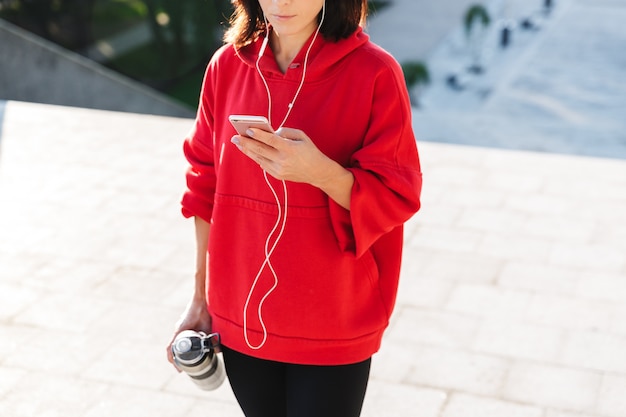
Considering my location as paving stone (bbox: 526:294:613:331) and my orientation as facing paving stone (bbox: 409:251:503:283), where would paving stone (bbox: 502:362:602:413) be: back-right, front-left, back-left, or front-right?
back-left

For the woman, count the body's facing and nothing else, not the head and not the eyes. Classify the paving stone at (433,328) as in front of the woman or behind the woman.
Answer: behind

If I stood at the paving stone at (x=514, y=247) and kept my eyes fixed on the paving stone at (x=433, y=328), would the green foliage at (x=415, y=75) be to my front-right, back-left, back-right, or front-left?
back-right

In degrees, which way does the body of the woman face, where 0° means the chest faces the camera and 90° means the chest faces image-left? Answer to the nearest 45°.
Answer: approximately 45°

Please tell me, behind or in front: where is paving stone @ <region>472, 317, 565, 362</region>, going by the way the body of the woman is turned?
behind

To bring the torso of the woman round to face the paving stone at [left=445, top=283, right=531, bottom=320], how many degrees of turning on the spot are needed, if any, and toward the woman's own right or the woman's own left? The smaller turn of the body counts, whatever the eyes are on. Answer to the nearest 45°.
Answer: approximately 180°

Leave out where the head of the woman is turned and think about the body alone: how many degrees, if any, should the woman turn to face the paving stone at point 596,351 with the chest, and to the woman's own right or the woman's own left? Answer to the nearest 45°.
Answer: approximately 180°

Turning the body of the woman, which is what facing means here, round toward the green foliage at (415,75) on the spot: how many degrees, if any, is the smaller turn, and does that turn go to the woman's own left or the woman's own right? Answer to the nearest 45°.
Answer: approximately 135° to the woman's own right

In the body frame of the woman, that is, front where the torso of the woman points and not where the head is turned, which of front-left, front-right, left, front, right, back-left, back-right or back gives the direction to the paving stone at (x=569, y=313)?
back

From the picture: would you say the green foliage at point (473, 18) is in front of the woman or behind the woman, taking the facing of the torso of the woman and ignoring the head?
behind

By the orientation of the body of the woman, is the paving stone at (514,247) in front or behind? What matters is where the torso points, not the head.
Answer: behind
